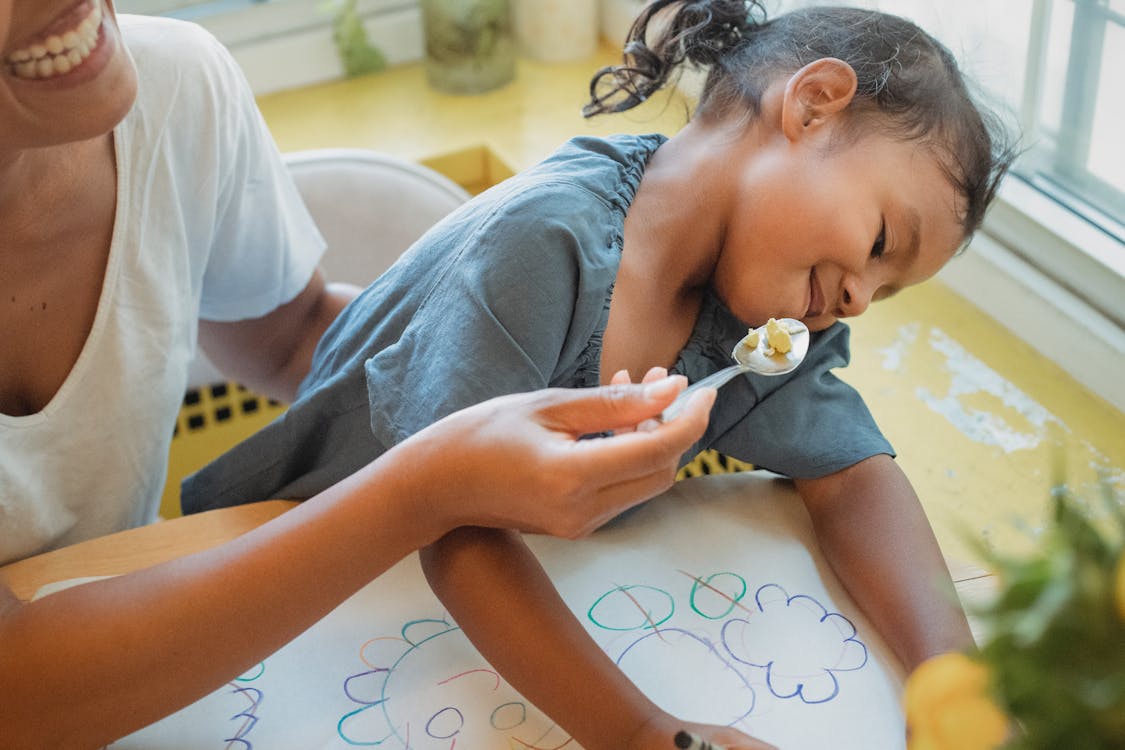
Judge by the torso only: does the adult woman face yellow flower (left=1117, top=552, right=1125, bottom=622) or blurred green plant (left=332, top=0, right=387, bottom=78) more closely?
the yellow flower

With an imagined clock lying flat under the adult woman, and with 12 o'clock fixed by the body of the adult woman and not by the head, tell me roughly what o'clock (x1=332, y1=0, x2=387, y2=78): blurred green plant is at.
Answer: The blurred green plant is roughly at 8 o'clock from the adult woman.

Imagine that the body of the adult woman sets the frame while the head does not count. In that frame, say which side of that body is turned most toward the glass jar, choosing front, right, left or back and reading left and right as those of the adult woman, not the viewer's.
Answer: left

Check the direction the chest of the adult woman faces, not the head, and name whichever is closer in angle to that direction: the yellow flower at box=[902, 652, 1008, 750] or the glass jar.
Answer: the yellow flower

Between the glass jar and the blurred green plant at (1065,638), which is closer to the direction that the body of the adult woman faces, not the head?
the blurred green plant

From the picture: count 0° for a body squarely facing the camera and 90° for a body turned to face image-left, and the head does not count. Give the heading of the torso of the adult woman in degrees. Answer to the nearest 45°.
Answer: approximately 315°

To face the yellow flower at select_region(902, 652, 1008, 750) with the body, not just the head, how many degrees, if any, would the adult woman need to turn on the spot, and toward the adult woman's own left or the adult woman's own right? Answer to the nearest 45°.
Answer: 0° — they already face it

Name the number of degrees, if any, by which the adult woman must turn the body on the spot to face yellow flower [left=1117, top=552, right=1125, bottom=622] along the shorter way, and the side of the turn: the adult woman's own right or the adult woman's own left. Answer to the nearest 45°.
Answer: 0° — they already face it
